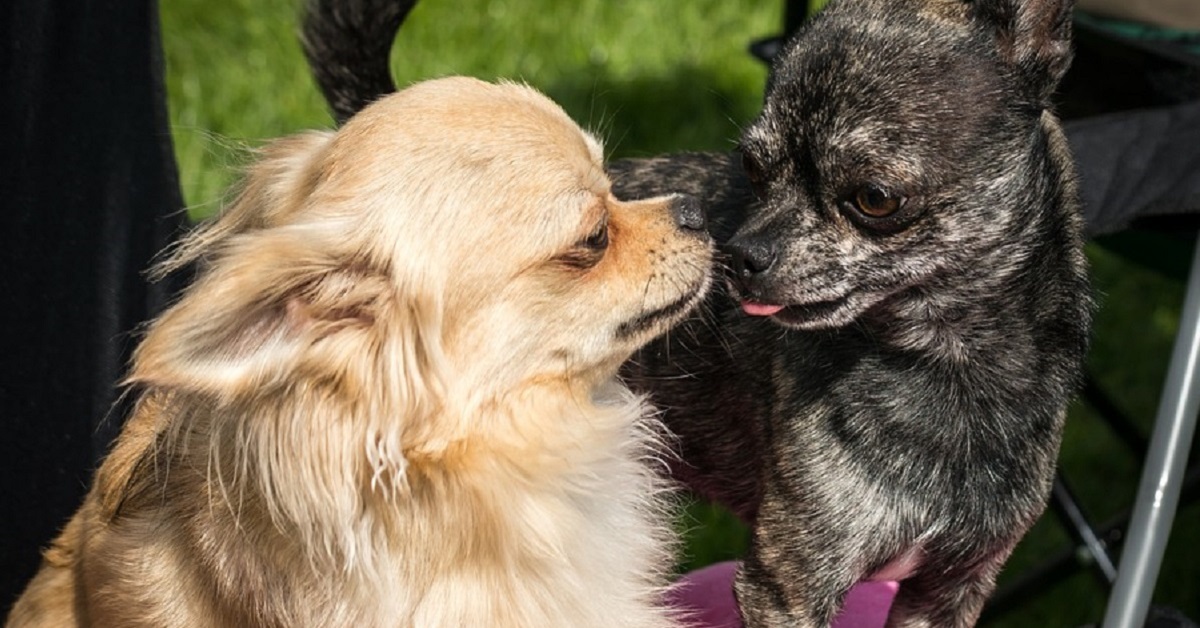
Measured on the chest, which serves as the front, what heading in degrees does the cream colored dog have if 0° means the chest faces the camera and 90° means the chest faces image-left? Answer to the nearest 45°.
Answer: approximately 270°

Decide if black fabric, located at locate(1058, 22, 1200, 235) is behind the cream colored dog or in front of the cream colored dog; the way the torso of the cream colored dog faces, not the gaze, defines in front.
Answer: in front
